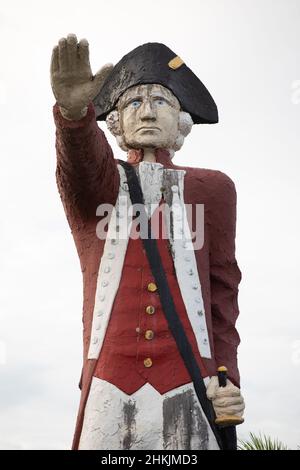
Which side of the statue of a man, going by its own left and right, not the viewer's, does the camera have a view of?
front
